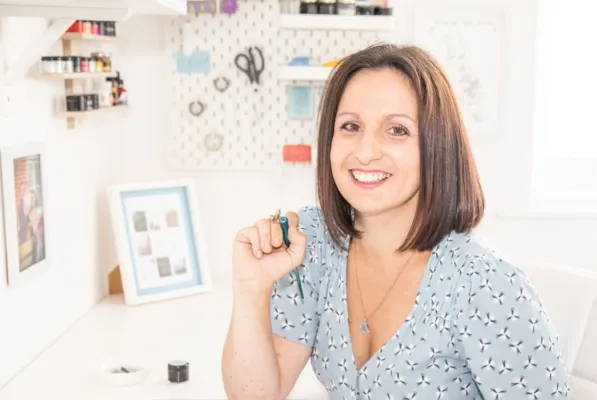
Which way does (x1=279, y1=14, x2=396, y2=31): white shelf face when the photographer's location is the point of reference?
facing the viewer

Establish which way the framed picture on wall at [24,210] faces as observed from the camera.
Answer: facing the viewer and to the right of the viewer

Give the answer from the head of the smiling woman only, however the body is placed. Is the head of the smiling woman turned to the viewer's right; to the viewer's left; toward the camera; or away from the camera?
toward the camera

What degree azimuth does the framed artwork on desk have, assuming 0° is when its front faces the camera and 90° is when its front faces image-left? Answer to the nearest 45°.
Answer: approximately 315°

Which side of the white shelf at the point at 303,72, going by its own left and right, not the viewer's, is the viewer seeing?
front

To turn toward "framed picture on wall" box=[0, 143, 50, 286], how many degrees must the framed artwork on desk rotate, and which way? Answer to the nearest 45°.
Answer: approximately 90° to its right

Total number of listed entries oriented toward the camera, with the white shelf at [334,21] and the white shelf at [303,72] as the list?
2
